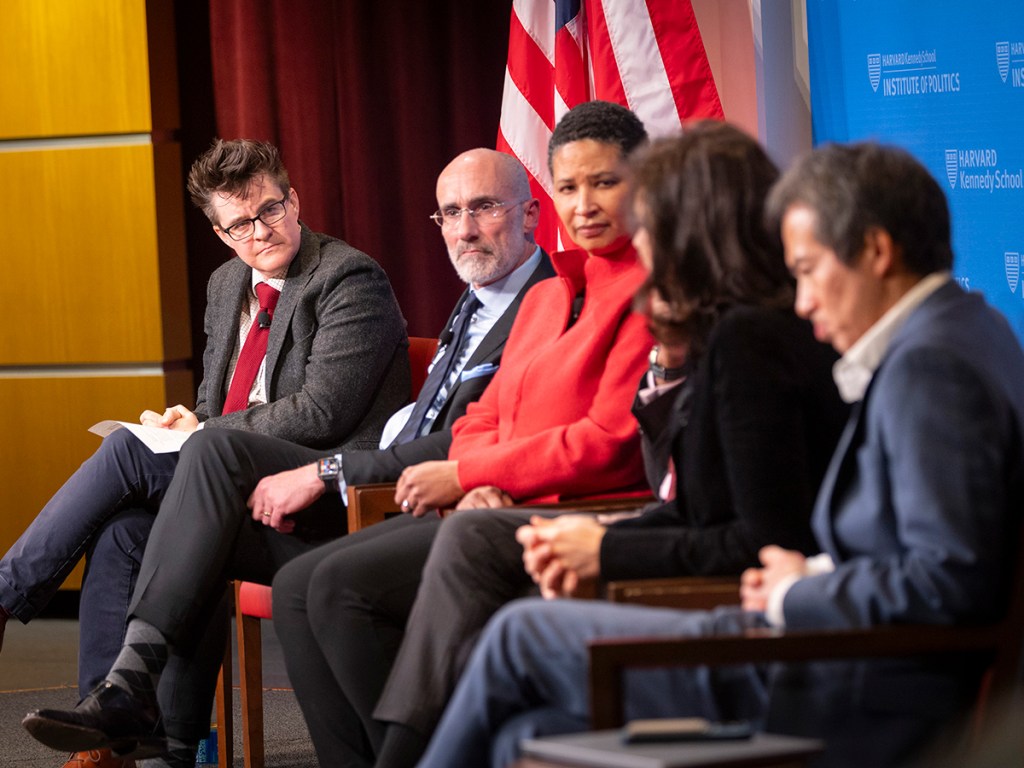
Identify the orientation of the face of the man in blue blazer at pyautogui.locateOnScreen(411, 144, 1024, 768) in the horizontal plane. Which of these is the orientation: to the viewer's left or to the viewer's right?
to the viewer's left

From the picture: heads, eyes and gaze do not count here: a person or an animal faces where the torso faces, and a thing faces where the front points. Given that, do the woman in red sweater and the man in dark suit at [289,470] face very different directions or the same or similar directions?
same or similar directions

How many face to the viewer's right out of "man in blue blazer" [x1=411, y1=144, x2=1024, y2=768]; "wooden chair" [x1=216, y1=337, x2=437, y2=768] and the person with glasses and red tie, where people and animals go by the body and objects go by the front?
0

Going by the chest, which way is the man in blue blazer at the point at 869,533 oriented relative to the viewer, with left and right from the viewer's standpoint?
facing to the left of the viewer

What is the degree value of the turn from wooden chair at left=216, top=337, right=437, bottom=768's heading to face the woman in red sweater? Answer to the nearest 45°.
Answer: approximately 90° to its left

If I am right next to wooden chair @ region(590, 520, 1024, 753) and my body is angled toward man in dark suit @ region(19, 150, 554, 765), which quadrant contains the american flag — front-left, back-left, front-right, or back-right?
front-right

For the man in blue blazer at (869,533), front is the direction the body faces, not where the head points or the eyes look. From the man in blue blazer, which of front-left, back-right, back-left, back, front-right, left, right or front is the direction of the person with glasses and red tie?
front-right

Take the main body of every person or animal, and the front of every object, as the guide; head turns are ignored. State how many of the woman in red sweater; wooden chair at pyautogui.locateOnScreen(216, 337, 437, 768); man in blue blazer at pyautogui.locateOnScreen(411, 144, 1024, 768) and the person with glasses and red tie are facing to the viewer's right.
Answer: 0

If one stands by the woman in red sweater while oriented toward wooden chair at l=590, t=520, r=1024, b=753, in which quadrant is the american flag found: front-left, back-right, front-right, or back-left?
back-left

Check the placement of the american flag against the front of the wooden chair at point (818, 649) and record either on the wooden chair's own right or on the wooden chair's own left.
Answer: on the wooden chair's own right

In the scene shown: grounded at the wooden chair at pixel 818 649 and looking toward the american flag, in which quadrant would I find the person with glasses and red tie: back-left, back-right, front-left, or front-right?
front-left

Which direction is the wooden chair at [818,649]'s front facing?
to the viewer's left
